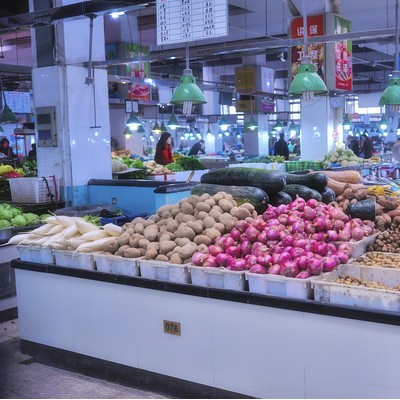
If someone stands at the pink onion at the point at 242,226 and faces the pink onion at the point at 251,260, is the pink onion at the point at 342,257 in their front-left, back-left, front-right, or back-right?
front-left

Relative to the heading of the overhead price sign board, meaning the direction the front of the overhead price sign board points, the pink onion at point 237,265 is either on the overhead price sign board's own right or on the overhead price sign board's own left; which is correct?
on the overhead price sign board's own left

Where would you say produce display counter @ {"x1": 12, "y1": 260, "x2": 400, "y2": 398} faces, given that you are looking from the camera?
facing the viewer and to the left of the viewer

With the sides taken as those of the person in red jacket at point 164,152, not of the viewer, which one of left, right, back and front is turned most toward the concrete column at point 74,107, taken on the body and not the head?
right

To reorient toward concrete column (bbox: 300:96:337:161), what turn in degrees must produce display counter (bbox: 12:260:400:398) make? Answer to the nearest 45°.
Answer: approximately 135° to its right

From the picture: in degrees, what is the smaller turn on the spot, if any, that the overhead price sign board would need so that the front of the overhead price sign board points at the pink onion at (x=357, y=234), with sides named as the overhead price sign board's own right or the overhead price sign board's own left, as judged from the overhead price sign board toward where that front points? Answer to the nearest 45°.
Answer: approximately 90° to the overhead price sign board's own left

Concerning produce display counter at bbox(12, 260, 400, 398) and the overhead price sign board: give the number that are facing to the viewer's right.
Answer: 0
